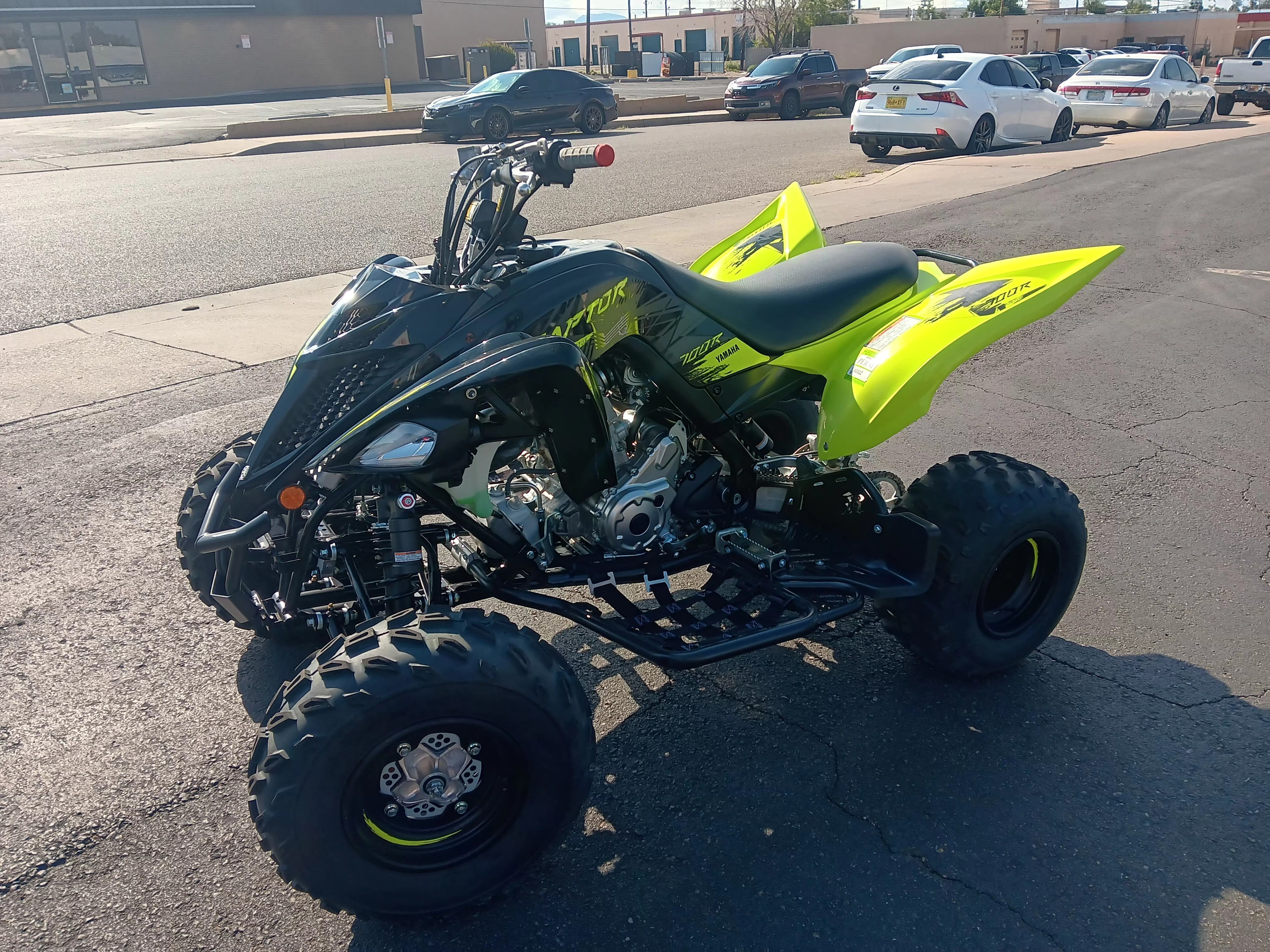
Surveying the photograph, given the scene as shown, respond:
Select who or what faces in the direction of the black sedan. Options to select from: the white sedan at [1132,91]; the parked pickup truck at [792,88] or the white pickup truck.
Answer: the parked pickup truck

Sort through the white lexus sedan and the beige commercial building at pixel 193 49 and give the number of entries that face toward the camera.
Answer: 1

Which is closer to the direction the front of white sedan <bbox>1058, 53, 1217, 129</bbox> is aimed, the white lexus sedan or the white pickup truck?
the white pickup truck

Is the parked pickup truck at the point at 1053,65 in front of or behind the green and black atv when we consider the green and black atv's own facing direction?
behind

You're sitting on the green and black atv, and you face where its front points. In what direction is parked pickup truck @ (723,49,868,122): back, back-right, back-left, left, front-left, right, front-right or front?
back-right

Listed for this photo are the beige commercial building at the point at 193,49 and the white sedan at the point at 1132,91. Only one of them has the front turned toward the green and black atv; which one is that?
the beige commercial building

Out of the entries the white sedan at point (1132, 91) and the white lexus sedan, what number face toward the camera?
0

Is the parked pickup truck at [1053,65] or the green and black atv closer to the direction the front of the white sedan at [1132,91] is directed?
the parked pickup truck

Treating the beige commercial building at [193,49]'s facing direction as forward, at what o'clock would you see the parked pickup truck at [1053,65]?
The parked pickup truck is roughly at 10 o'clock from the beige commercial building.

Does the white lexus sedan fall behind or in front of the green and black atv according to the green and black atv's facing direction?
behind

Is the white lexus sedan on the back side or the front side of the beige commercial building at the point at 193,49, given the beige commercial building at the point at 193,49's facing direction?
on the front side

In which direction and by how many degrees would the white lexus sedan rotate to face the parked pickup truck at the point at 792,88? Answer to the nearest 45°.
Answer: approximately 90° to its left

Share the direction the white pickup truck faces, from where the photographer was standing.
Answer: facing away from the viewer and to the right of the viewer

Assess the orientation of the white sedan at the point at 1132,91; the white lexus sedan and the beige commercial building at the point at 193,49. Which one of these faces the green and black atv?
the beige commercial building

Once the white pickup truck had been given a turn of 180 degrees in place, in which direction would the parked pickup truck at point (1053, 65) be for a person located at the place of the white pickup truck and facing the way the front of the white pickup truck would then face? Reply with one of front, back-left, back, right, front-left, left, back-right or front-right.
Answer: right

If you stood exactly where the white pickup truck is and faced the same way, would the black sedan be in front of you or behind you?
behind

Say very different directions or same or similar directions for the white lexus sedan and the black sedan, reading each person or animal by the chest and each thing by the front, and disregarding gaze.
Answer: very different directions

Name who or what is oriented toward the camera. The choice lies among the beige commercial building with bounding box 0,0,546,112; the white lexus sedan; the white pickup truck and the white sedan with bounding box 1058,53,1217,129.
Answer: the beige commercial building

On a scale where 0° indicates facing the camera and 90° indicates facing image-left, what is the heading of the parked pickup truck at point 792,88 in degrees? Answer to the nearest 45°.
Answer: approximately 45°
